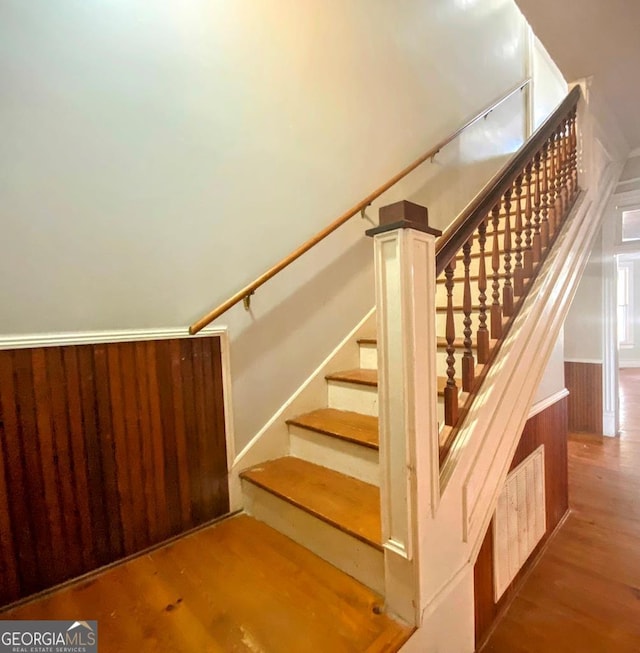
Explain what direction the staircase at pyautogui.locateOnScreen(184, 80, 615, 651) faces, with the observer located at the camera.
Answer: facing the viewer and to the left of the viewer

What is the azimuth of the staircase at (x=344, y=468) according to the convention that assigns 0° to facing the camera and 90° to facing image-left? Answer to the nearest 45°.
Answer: approximately 45°
